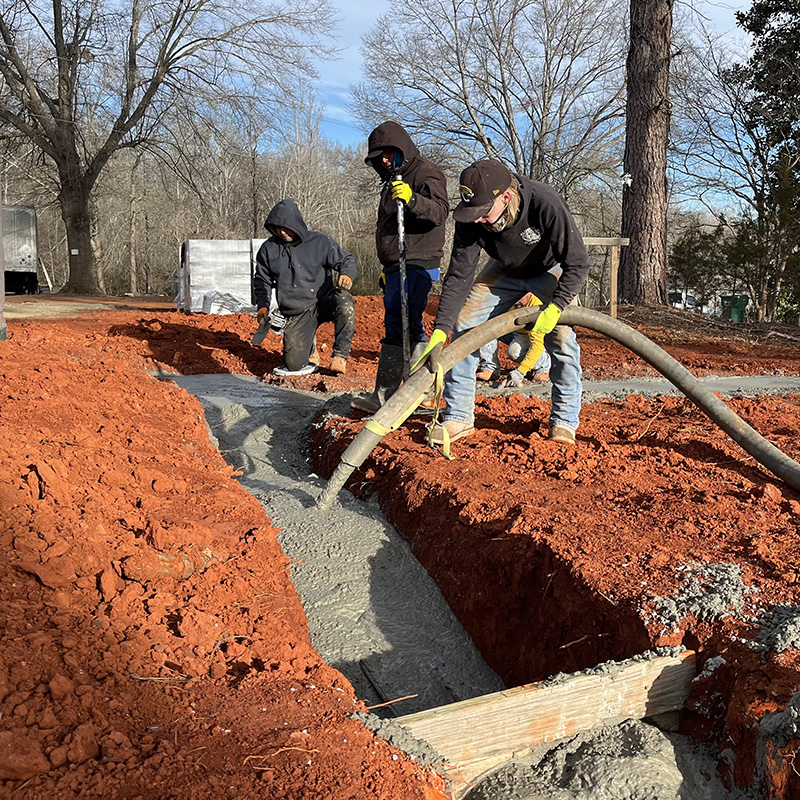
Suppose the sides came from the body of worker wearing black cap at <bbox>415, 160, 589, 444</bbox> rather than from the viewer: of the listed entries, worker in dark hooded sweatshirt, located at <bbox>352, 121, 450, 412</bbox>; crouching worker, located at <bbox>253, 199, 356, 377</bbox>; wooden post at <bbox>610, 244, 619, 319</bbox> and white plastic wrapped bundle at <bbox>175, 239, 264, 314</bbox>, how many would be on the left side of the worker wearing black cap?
0

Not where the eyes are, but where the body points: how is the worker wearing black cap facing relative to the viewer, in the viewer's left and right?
facing the viewer and to the left of the viewer

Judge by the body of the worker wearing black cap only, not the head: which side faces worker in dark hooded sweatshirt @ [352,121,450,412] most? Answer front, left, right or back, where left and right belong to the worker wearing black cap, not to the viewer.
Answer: right

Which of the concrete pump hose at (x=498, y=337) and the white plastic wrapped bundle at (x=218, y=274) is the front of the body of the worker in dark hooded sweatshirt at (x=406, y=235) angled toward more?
the concrete pump hose

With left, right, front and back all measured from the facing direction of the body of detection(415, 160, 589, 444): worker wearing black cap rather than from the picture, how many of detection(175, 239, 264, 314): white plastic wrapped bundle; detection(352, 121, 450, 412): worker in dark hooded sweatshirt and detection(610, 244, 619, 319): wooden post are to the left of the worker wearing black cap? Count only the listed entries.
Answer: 0

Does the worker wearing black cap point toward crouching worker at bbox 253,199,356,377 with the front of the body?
no

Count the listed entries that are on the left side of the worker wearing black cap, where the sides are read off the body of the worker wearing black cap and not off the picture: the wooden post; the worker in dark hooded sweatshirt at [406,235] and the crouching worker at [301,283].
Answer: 0

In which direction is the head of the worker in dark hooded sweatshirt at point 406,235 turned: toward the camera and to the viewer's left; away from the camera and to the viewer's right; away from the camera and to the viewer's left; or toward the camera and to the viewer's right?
toward the camera and to the viewer's left

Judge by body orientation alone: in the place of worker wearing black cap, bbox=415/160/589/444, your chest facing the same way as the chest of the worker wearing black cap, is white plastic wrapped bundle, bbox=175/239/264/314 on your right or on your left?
on your right

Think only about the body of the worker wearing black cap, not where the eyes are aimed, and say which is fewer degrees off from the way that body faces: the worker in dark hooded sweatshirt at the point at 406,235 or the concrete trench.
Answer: the concrete trench

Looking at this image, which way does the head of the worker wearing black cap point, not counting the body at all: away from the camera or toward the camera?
toward the camera

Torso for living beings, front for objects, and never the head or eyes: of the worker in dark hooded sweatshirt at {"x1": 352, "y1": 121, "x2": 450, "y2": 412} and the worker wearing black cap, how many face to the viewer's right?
0

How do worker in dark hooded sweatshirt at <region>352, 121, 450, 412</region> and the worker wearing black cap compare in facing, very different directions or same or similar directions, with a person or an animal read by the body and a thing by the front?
same or similar directions

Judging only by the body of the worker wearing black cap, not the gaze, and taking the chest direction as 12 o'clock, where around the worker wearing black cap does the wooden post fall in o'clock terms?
The wooden post is roughly at 5 o'clock from the worker wearing black cap.
